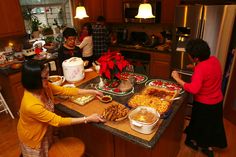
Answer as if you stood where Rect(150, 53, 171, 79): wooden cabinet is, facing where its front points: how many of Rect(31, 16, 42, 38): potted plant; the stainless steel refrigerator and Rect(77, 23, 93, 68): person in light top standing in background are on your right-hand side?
2

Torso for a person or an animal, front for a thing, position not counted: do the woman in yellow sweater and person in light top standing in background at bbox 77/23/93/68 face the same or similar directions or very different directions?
very different directions

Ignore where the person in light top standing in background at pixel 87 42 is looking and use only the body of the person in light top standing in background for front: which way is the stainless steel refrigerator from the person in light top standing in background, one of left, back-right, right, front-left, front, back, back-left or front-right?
back-left

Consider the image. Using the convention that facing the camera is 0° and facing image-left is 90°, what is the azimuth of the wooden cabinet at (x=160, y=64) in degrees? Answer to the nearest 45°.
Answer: approximately 0°

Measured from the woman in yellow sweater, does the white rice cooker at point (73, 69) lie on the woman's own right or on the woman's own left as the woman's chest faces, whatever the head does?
on the woman's own left

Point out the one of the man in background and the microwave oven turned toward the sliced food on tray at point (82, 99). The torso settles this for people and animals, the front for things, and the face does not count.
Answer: the microwave oven

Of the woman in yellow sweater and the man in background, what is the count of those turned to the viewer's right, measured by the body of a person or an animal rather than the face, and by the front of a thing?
1

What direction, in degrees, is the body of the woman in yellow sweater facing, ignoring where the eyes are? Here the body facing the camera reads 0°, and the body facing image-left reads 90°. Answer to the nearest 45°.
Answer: approximately 270°

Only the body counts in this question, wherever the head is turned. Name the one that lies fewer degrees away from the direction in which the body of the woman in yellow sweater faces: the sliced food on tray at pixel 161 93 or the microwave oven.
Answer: the sliced food on tray

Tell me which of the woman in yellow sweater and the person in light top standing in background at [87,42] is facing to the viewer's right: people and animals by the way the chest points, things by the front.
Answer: the woman in yellow sweater

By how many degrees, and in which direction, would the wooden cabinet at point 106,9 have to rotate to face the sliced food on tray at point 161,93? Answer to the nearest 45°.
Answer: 0° — it already faces it
